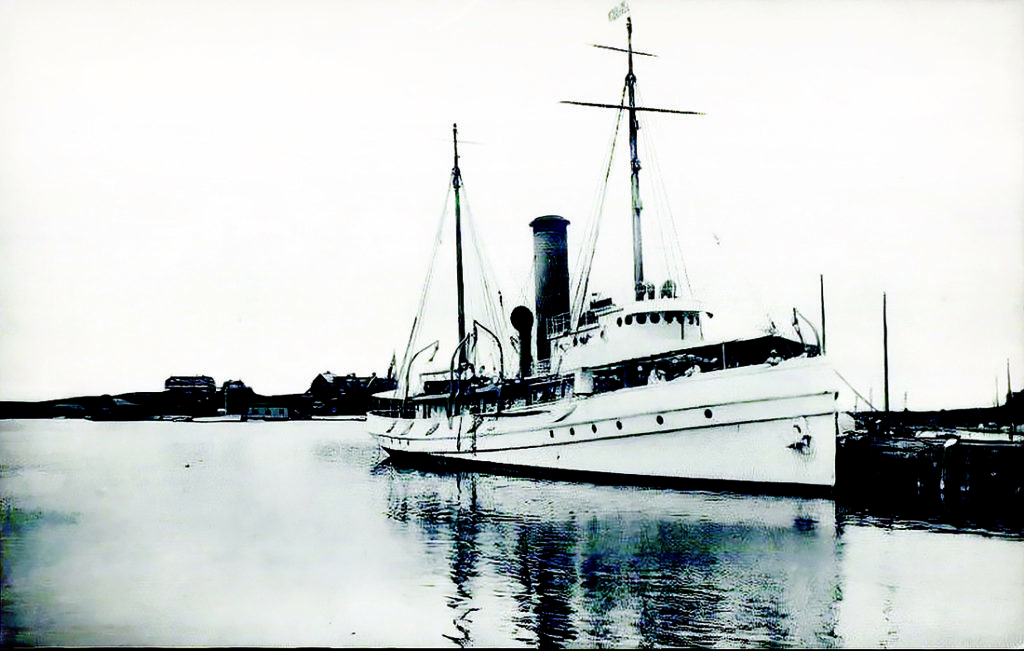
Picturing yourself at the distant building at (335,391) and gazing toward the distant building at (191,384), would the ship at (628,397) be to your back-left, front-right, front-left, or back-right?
back-left

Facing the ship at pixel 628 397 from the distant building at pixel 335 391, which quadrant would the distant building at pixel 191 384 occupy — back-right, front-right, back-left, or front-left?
back-right
